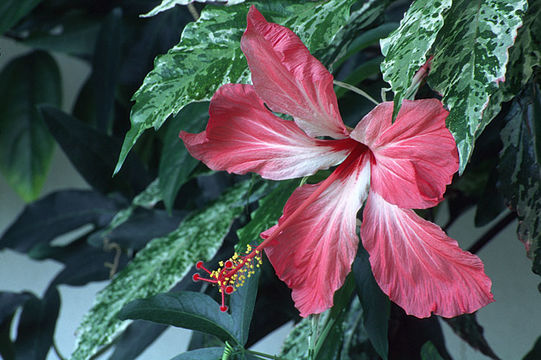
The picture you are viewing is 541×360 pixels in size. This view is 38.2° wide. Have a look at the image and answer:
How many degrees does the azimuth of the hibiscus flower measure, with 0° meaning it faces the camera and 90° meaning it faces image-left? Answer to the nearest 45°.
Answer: approximately 45°
